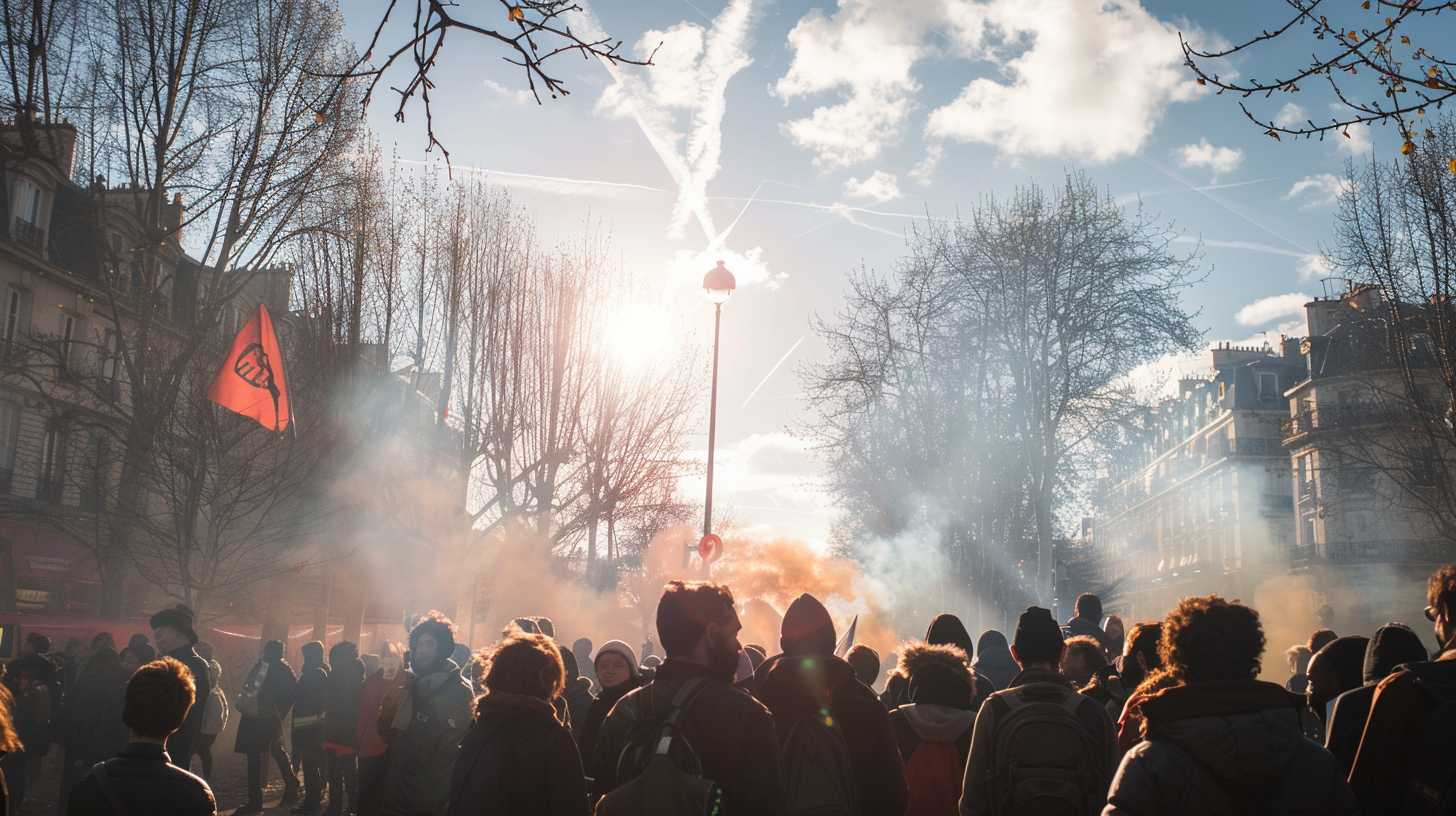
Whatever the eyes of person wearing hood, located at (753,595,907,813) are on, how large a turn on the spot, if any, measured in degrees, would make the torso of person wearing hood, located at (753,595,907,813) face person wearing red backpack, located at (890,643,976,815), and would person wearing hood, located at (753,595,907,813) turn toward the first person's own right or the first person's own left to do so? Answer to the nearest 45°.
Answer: approximately 45° to the first person's own right

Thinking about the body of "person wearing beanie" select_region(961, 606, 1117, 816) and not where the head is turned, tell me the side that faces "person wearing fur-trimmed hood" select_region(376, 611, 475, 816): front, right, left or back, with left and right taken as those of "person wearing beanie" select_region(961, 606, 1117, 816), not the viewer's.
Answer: left

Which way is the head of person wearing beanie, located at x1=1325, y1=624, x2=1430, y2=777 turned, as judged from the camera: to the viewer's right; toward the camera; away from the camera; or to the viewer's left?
away from the camera

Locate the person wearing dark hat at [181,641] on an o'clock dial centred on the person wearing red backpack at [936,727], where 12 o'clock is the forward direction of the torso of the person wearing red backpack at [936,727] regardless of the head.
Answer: the person wearing dark hat at [181,641] is roughly at 10 o'clock from the person wearing red backpack at [936,727].

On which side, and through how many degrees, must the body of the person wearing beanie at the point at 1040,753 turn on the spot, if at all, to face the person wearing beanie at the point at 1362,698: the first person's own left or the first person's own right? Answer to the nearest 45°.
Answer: approximately 90° to the first person's own right

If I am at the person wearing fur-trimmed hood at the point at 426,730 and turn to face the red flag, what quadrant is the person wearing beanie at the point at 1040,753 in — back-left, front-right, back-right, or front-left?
back-right

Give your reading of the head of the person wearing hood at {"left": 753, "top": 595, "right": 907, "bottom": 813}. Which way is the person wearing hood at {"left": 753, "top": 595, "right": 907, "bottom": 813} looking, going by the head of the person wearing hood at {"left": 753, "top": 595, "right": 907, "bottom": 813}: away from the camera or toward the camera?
away from the camera

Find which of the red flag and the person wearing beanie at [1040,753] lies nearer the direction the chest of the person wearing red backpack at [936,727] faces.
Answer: the red flag

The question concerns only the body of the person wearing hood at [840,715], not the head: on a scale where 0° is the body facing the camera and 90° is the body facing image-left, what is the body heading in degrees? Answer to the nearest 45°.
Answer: approximately 180°

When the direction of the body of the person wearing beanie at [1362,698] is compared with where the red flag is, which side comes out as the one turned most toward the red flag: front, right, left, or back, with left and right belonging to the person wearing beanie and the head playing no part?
left

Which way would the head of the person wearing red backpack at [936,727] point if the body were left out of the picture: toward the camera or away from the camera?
away from the camera

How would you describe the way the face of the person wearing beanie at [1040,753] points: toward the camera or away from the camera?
away from the camera

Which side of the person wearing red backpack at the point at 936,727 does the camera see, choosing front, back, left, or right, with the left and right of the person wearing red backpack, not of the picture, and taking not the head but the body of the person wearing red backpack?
back

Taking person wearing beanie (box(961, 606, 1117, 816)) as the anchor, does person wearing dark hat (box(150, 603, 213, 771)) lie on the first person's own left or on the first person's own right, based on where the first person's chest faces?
on the first person's own left

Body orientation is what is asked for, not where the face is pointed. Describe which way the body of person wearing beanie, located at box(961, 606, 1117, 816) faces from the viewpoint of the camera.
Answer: away from the camera

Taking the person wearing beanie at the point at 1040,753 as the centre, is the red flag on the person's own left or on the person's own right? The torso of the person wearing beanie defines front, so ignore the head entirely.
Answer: on the person's own left
